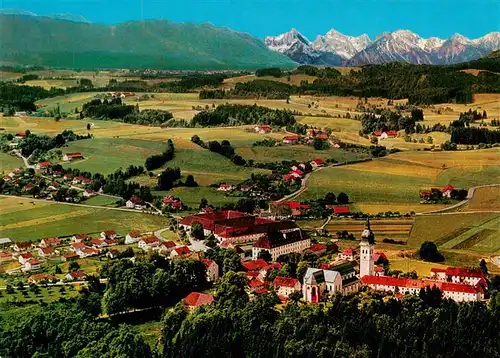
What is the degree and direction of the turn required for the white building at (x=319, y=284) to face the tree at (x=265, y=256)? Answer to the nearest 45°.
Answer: approximately 90° to its right

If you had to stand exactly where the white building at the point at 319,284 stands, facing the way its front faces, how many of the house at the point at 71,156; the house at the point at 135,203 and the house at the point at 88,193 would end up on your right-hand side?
3

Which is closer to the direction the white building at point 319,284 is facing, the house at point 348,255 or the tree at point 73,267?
the tree

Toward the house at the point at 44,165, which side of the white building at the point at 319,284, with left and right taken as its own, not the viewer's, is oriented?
right

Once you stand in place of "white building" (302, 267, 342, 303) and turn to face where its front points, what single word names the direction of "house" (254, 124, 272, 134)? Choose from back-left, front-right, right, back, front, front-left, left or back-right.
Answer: back-right

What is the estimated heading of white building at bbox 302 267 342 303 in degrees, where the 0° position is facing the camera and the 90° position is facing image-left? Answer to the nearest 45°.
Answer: approximately 45°

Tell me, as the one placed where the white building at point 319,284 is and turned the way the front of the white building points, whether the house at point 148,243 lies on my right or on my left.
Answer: on my right

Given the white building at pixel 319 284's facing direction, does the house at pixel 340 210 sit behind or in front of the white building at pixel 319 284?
behind

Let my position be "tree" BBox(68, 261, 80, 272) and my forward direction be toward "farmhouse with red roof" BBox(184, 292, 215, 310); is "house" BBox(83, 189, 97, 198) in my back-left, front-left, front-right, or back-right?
back-left

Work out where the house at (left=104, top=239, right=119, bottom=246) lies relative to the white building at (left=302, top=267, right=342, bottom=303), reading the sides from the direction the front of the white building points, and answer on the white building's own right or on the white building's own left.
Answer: on the white building's own right

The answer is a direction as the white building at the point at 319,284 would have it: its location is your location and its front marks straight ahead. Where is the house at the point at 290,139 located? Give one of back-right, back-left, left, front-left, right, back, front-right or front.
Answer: back-right

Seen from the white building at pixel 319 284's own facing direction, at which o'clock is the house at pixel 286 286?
The house is roughly at 2 o'clock from the white building.
